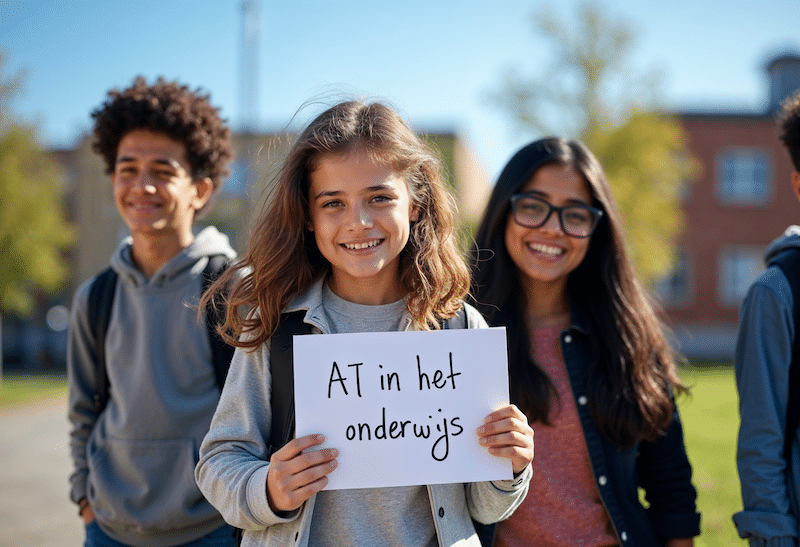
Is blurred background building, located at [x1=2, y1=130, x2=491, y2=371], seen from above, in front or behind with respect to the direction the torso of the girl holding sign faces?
behind

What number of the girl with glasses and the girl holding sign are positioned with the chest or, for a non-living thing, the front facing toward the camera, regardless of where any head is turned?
2

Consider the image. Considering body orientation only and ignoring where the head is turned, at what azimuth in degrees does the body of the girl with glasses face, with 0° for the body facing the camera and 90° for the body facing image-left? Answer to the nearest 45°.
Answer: approximately 0°

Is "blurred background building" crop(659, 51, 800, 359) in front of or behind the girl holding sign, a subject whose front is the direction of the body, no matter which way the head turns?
behind

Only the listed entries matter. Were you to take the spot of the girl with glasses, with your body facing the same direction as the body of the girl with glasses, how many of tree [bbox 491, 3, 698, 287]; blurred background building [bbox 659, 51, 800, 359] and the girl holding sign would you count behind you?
2

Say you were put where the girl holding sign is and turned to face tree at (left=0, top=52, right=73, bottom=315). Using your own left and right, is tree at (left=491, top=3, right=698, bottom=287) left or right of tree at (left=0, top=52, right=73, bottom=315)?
right
